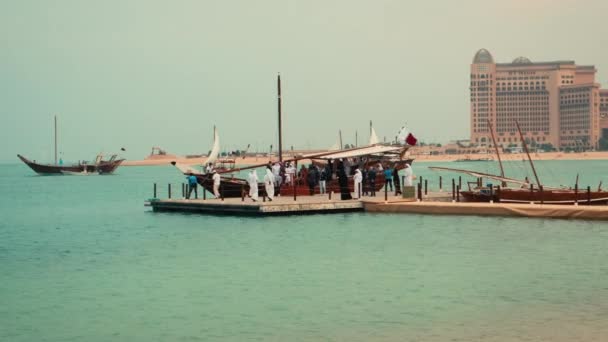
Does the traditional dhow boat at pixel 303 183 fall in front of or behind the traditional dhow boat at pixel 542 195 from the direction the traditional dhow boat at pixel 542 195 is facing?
in front

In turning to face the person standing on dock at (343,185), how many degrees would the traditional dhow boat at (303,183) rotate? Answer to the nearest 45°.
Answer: approximately 135° to its left

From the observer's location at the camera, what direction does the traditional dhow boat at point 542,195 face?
facing to the left of the viewer

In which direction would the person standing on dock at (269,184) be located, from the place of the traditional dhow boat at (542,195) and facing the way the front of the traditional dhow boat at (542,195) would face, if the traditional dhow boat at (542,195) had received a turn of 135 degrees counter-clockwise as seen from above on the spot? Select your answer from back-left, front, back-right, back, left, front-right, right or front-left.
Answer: back-right

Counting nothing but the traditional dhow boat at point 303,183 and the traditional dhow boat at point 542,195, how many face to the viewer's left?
2

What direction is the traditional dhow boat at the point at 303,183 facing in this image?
to the viewer's left

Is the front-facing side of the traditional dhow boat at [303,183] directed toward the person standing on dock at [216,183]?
yes

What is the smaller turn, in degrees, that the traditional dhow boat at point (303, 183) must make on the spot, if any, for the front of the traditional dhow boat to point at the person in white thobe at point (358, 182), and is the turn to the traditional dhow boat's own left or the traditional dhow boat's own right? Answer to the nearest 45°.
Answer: approximately 135° to the traditional dhow boat's own left

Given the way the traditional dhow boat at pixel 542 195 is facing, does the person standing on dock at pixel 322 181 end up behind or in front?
in front
